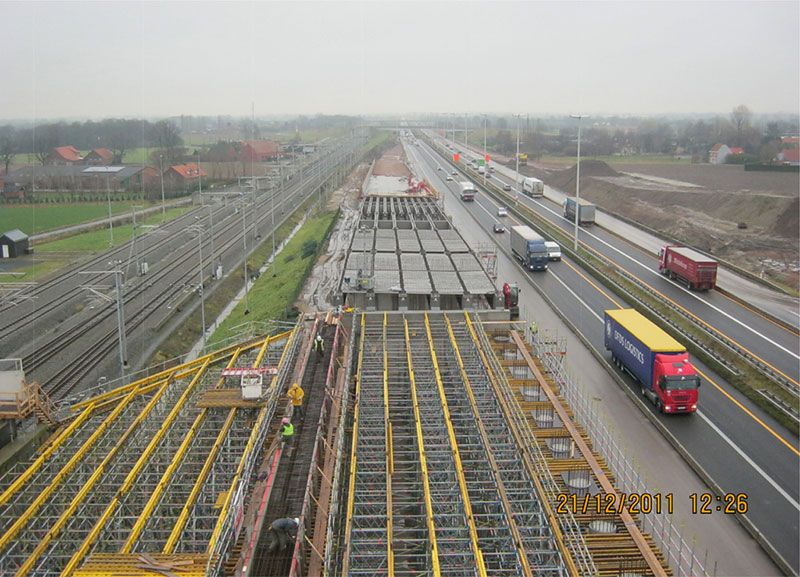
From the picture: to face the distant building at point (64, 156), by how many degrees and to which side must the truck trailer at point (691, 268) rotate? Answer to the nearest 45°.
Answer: approximately 45° to its left

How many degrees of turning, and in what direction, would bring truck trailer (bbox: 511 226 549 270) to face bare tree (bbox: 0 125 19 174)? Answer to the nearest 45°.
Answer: approximately 90° to its right

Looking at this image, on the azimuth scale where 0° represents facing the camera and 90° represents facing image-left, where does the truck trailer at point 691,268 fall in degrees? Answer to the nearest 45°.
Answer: approximately 135°

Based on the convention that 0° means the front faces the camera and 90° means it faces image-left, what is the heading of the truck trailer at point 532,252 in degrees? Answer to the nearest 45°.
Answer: approximately 315°

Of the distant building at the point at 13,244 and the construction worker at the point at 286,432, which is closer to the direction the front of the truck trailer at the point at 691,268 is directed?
the distant building

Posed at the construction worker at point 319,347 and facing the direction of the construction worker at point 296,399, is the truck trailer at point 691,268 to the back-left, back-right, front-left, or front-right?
back-left

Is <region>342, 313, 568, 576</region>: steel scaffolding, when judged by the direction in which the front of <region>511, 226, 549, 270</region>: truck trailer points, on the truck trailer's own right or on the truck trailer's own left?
on the truck trailer's own right

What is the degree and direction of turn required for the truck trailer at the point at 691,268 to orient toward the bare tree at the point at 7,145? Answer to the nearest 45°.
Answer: approximately 90° to its left

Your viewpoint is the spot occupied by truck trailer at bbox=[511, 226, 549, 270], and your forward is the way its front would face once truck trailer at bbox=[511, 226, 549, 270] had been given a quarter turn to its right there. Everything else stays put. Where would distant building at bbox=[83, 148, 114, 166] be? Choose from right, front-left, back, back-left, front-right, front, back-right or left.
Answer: front-right

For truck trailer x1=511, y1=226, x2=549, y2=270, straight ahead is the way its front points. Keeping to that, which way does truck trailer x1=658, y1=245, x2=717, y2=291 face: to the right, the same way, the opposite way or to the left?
the opposite way

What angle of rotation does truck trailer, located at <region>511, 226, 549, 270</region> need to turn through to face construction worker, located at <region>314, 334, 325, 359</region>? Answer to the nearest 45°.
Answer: approximately 45° to its right

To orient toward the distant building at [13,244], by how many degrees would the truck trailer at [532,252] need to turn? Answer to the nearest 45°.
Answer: approximately 90° to its right

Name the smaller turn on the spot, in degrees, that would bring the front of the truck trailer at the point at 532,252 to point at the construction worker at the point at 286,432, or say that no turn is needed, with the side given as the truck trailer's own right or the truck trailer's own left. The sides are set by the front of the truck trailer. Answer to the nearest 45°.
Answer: approximately 45° to the truck trailer's own right

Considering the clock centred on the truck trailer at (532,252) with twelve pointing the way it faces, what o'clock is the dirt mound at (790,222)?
The dirt mound is roughly at 9 o'clock from the truck trailer.

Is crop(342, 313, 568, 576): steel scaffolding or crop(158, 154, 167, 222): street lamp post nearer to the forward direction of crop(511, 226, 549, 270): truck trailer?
the steel scaffolding

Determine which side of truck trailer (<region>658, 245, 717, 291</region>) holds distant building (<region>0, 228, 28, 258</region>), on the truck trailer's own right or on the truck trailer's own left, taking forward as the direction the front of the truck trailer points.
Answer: on the truck trailer's own left
